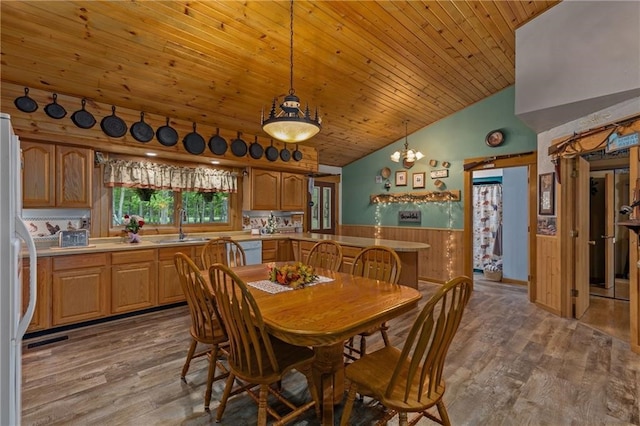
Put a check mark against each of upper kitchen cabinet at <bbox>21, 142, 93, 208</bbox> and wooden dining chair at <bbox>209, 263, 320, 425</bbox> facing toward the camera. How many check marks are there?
1

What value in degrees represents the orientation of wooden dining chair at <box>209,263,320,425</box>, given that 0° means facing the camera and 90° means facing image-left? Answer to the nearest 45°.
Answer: approximately 225°

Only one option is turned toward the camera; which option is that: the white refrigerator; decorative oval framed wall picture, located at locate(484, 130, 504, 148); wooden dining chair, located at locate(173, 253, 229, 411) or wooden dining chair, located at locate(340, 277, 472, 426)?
the decorative oval framed wall picture

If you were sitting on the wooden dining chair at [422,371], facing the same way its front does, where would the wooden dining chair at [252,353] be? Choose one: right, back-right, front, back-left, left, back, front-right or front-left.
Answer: front-left

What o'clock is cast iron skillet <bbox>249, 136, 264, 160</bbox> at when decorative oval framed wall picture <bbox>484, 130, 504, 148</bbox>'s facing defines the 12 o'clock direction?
The cast iron skillet is roughly at 2 o'clock from the decorative oval framed wall picture.

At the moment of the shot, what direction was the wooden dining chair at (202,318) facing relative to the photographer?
facing away from the viewer and to the right of the viewer

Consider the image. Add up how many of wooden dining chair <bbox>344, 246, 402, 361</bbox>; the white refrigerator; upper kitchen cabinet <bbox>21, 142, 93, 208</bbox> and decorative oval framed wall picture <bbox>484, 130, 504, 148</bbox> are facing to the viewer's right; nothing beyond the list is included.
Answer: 1

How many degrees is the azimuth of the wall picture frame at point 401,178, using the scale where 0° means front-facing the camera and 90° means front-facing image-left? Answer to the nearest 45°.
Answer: approximately 45°

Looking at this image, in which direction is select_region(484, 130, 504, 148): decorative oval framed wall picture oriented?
toward the camera

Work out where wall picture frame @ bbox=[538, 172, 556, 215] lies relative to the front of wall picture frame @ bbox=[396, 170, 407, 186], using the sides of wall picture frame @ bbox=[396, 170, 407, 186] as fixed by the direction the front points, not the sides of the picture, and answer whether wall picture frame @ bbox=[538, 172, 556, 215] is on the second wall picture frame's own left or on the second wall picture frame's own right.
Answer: on the second wall picture frame's own left

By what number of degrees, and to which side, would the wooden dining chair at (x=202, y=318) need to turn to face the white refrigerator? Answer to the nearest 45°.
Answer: approximately 180°

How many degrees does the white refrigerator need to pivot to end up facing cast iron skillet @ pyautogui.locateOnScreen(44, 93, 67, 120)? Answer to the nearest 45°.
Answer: approximately 90° to its left

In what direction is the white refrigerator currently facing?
to the viewer's right

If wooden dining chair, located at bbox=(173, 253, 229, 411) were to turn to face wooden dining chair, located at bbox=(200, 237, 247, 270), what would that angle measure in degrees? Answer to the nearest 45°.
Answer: approximately 45° to its left

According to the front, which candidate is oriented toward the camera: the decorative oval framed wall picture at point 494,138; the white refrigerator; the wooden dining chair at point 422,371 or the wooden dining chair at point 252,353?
the decorative oval framed wall picture

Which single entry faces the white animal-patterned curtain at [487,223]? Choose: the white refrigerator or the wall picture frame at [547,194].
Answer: the white refrigerator
